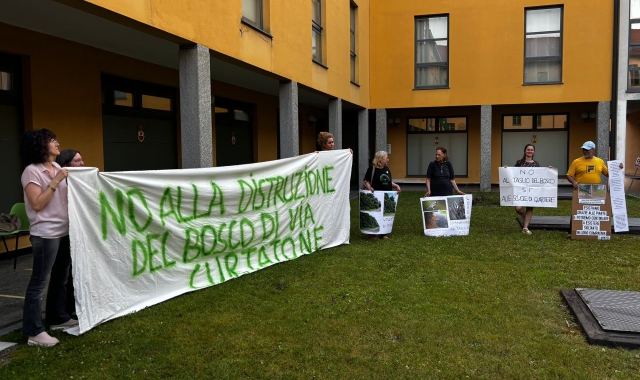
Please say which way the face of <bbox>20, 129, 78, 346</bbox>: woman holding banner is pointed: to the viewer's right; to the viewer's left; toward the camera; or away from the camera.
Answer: to the viewer's right

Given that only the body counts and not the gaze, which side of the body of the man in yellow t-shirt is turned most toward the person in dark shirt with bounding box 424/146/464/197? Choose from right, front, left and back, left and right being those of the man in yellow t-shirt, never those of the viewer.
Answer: right

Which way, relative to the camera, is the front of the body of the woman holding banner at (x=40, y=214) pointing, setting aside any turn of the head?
to the viewer's right

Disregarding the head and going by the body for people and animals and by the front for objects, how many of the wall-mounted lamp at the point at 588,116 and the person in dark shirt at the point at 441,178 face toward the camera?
2

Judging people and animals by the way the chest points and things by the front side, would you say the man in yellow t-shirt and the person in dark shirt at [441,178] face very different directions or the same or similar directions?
same or similar directions

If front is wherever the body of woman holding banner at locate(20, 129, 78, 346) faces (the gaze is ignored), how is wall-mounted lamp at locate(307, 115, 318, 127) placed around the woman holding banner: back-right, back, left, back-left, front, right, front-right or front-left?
front-left

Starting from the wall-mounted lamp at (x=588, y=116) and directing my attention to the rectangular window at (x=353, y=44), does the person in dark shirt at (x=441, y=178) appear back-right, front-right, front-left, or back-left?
front-left

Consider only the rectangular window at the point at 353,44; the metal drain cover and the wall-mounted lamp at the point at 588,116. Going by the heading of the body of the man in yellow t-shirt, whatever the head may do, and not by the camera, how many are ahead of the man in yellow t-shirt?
1

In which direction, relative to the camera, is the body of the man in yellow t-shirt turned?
toward the camera

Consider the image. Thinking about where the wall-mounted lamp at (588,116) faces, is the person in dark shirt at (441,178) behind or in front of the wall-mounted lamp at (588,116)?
in front

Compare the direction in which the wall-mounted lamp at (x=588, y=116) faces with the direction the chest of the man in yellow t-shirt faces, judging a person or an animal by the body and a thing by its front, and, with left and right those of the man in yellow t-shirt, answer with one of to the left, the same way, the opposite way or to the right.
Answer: the same way

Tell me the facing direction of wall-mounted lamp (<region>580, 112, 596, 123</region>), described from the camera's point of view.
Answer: facing the viewer

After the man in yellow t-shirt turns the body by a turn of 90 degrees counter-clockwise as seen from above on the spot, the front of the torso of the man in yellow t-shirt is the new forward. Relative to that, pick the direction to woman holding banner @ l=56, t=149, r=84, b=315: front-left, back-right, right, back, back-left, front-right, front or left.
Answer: back-right

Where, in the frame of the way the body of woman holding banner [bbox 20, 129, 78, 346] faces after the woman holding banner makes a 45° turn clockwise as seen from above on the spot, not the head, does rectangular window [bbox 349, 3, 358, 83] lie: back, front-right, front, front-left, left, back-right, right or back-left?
left

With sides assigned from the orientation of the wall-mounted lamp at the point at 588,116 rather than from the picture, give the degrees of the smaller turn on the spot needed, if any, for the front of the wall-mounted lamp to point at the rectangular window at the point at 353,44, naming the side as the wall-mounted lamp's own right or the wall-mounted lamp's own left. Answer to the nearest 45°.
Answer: approximately 45° to the wall-mounted lamp's own right

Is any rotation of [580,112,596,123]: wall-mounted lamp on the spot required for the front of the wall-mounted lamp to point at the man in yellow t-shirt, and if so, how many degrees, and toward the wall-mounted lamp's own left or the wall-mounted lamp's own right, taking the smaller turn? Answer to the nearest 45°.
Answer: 0° — it already faces them

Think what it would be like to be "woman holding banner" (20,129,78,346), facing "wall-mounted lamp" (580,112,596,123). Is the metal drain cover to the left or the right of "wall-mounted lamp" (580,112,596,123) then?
right
